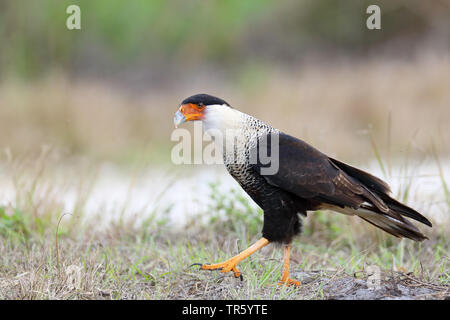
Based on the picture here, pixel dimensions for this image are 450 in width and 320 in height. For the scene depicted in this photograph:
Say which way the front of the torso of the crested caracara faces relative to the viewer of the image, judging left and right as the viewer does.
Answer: facing to the left of the viewer
